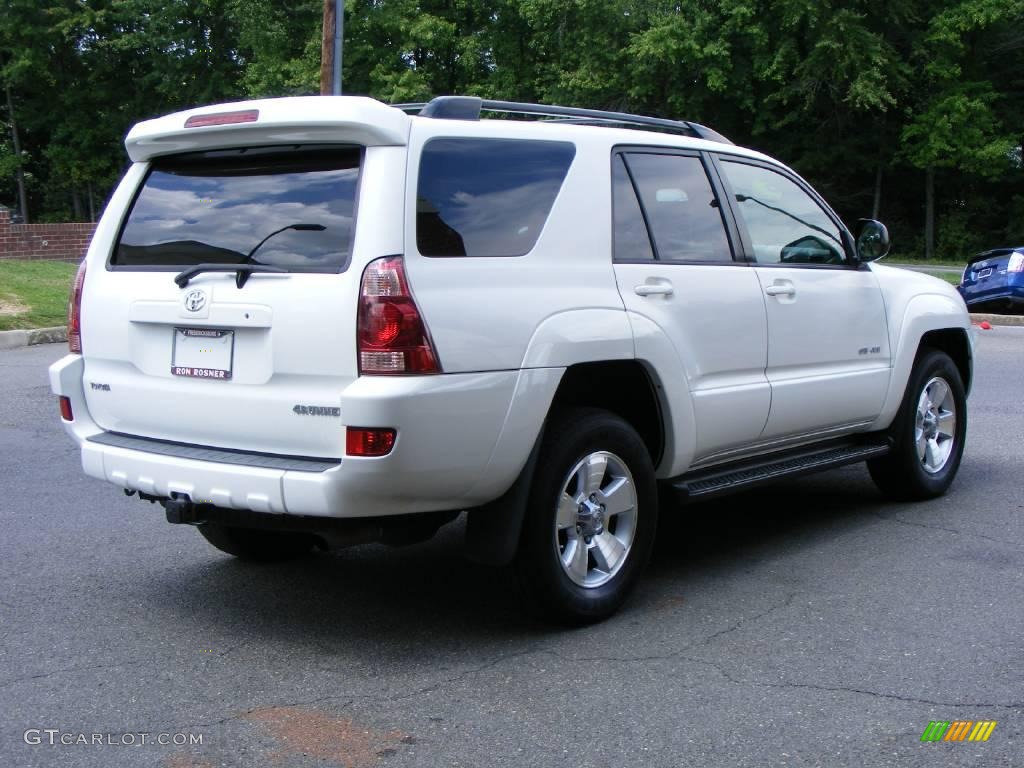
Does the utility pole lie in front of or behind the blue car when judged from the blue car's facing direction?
behind

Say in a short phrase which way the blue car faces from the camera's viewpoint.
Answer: facing away from the viewer and to the right of the viewer

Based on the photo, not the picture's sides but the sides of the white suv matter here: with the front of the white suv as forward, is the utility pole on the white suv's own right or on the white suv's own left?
on the white suv's own left

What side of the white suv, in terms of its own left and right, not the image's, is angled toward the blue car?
front

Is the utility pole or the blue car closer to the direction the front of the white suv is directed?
the blue car

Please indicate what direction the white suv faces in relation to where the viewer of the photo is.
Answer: facing away from the viewer and to the right of the viewer

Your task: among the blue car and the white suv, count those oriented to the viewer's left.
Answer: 0
